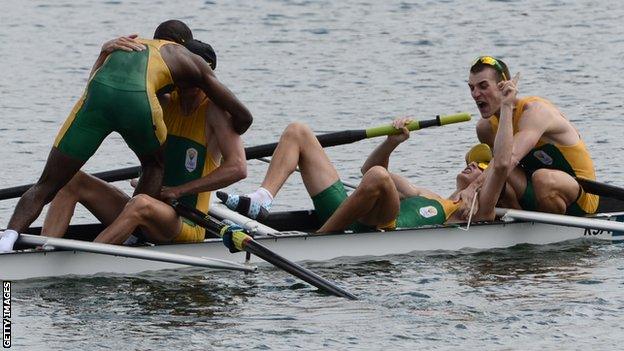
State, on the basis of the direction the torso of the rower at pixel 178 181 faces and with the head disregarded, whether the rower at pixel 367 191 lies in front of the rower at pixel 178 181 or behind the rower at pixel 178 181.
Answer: behind

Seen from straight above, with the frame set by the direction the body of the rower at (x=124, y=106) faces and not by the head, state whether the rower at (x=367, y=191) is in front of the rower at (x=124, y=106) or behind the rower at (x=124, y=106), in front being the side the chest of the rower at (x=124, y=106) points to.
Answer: in front

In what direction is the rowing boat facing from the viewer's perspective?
to the viewer's right

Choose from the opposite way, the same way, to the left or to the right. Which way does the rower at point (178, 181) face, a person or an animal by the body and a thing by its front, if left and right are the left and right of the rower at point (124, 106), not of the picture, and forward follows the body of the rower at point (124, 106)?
the opposite way

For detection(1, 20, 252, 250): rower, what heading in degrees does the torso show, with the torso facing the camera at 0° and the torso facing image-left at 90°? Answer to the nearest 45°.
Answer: approximately 225°
